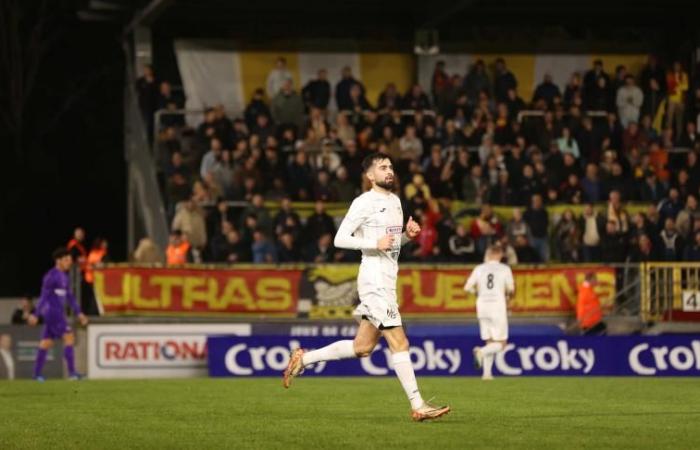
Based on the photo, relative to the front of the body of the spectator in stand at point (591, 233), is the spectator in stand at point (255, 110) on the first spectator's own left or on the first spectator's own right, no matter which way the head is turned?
on the first spectator's own right

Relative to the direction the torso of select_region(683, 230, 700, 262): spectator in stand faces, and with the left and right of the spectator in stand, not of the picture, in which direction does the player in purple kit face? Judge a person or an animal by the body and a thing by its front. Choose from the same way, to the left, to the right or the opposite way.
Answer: to the left

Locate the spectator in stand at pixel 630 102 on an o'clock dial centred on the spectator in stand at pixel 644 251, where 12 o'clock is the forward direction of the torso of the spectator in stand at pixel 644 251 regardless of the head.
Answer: the spectator in stand at pixel 630 102 is roughly at 6 o'clock from the spectator in stand at pixel 644 251.

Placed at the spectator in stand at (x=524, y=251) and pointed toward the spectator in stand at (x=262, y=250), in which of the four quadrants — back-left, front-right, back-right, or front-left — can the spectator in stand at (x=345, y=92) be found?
front-right

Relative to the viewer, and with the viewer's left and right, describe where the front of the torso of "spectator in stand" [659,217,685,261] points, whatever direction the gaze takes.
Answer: facing the viewer

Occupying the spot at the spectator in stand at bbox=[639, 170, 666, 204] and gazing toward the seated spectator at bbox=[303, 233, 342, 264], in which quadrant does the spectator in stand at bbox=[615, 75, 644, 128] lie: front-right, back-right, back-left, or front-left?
back-right

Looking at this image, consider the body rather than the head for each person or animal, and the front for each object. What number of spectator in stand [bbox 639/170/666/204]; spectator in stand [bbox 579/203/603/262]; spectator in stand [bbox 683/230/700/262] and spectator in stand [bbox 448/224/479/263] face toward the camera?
4

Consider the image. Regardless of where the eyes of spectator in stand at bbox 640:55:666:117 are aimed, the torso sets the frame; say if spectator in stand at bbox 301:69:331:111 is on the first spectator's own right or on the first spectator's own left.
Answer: on the first spectator's own right

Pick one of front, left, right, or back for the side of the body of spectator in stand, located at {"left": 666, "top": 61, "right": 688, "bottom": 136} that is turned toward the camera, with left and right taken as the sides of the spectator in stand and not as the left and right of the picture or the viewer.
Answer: front

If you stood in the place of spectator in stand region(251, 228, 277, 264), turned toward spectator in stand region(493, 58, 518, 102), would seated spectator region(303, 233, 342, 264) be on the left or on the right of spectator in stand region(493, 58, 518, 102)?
right

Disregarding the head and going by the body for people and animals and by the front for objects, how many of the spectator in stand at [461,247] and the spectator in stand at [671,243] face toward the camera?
2

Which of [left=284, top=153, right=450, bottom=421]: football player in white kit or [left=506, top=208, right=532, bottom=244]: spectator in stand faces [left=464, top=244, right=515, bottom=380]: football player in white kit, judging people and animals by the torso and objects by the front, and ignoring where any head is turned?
the spectator in stand

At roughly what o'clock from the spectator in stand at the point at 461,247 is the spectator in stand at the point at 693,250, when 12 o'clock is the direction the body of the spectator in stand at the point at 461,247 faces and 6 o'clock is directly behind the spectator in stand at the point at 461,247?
the spectator in stand at the point at 693,250 is roughly at 9 o'clock from the spectator in stand at the point at 461,247.

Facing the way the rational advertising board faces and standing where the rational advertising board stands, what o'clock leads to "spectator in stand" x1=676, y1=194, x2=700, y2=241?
The spectator in stand is roughly at 9 o'clock from the rational advertising board.

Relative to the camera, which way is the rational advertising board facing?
toward the camera

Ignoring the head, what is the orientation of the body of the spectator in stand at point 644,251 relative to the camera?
toward the camera
